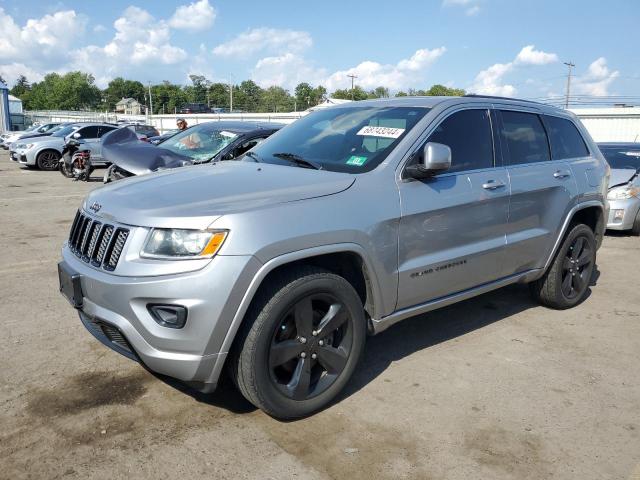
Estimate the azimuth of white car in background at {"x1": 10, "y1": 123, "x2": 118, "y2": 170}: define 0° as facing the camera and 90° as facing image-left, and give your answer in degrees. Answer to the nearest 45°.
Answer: approximately 45°

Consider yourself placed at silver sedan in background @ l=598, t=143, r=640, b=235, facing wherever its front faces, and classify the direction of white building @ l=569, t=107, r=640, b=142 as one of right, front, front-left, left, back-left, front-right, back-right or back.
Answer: back-right

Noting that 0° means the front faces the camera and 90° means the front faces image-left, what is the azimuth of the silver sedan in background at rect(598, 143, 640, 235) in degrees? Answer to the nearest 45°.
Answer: approximately 45°

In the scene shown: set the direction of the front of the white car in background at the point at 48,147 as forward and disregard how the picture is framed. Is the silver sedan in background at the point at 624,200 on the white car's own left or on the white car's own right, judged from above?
on the white car's own left

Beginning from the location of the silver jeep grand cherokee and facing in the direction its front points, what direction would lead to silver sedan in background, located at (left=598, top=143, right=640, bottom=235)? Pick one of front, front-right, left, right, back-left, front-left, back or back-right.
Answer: back

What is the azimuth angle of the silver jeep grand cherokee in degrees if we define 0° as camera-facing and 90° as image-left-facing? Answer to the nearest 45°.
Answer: approximately 45°

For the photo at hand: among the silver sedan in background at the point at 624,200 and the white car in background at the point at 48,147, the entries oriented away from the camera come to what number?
0

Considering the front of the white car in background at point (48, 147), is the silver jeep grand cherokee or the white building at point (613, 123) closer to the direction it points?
the silver jeep grand cherokee

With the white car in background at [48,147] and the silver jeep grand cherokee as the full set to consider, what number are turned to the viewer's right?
0
